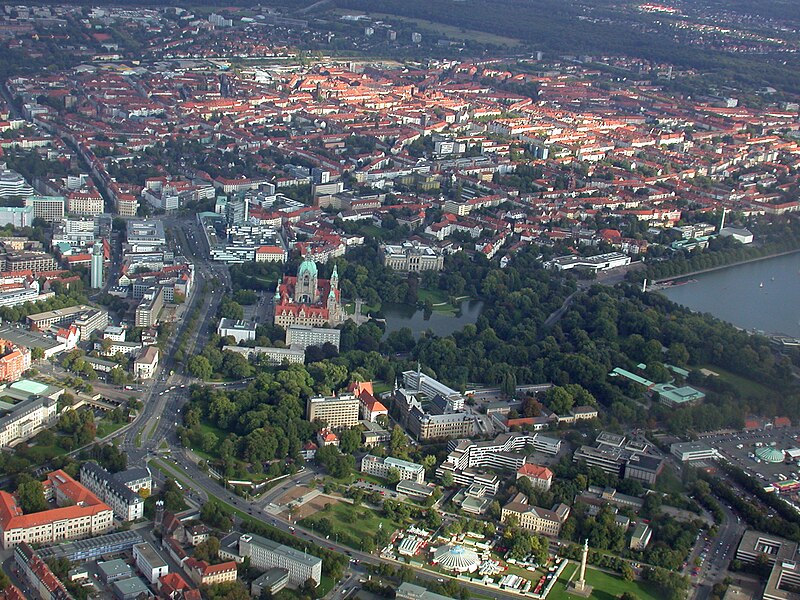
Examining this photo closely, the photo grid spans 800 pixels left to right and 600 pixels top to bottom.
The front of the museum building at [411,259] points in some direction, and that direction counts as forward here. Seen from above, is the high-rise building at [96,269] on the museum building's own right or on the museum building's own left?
on the museum building's own right

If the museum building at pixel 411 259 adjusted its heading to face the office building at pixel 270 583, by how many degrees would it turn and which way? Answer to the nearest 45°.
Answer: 0° — it already faces it

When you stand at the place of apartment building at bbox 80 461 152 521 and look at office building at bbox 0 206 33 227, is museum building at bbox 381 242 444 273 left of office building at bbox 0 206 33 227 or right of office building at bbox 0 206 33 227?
right

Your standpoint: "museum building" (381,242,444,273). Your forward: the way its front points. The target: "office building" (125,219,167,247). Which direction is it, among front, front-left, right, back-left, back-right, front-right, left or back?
right

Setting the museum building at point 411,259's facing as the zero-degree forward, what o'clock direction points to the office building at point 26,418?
the office building at point 26,418 is roughly at 1 o'clock from the museum building at point 411,259.

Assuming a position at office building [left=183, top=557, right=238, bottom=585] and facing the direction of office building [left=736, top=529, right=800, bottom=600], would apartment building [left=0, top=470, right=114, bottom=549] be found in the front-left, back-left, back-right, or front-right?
back-left

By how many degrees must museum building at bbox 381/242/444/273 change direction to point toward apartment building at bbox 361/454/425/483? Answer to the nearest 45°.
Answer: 0° — it already faces it

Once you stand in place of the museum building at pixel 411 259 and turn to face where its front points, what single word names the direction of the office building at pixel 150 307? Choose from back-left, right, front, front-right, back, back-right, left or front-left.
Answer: front-right

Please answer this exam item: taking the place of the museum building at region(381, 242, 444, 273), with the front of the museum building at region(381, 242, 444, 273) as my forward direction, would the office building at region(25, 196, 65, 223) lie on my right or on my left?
on my right

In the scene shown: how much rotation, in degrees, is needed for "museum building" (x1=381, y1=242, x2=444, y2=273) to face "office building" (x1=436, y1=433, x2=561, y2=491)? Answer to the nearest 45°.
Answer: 0° — it already faces it

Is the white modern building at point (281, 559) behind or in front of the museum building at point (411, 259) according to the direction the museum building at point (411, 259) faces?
in front

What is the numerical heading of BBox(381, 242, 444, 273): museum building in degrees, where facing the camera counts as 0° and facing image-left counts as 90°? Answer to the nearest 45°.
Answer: approximately 0°
